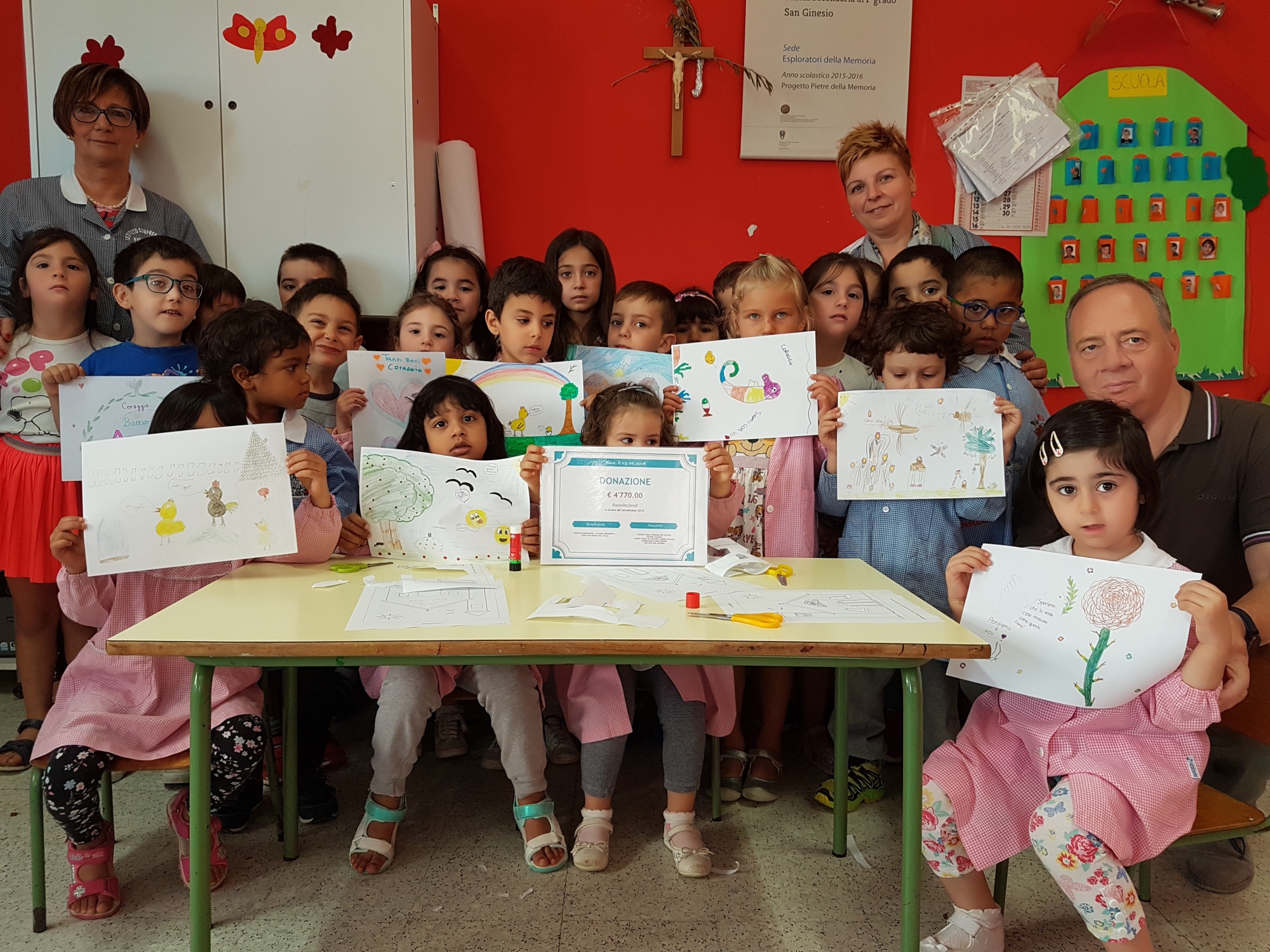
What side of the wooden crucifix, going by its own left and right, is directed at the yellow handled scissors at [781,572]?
front

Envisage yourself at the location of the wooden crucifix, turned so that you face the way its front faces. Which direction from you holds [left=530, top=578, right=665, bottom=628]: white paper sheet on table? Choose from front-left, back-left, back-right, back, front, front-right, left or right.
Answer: front

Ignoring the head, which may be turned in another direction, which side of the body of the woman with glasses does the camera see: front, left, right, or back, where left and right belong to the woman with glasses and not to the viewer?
front

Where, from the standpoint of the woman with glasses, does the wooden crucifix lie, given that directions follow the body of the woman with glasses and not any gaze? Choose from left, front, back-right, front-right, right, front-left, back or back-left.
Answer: left

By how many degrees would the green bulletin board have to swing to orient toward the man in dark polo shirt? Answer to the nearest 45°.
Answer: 0° — it already faces them

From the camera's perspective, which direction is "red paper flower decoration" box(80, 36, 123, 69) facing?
toward the camera

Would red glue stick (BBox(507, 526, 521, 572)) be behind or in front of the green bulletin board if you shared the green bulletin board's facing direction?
in front

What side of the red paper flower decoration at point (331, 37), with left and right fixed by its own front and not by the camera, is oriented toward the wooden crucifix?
left

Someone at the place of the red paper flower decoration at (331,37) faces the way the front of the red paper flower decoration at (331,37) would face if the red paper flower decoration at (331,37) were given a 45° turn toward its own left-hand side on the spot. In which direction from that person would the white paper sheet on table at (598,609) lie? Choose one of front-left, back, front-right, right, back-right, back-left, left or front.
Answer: front-right

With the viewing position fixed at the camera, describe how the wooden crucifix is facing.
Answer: facing the viewer

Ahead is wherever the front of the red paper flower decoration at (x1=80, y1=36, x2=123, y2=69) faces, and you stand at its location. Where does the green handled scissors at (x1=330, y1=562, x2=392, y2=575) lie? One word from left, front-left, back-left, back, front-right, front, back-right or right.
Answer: front

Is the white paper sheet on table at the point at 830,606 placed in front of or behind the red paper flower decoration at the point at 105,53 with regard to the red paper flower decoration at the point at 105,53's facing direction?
in front
